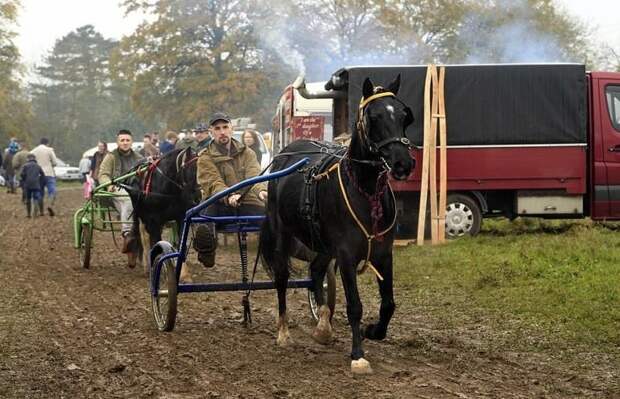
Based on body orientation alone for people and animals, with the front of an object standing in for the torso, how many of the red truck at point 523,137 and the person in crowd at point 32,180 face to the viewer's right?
1

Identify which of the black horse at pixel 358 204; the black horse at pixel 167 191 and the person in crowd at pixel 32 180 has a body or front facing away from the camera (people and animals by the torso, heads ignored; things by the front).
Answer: the person in crowd

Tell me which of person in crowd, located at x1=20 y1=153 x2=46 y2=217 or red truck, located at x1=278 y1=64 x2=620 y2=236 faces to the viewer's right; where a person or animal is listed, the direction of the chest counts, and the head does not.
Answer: the red truck

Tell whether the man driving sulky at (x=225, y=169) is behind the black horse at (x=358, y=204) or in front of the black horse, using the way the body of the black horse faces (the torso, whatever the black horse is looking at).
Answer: behind

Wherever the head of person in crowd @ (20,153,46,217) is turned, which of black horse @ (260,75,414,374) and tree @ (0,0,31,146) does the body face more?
the tree

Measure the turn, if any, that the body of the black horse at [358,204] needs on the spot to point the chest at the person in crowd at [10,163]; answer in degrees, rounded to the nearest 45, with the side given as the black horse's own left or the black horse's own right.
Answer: approximately 180°

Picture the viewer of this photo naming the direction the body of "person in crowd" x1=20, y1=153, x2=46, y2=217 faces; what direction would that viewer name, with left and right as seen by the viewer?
facing away from the viewer

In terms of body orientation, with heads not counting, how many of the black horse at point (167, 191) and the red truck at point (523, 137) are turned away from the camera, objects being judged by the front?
0

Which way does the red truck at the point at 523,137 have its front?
to the viewer's right

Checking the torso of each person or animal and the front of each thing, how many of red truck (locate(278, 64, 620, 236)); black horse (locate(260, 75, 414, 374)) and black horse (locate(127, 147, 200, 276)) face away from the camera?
0

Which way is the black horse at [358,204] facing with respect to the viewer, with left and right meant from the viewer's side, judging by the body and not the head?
facing the viewer and to the right of the viewer

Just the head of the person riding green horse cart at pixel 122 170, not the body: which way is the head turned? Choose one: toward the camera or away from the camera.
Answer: toward the camera

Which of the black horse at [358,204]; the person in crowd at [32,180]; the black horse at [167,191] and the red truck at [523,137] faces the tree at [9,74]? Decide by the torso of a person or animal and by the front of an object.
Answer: the person in crowd
